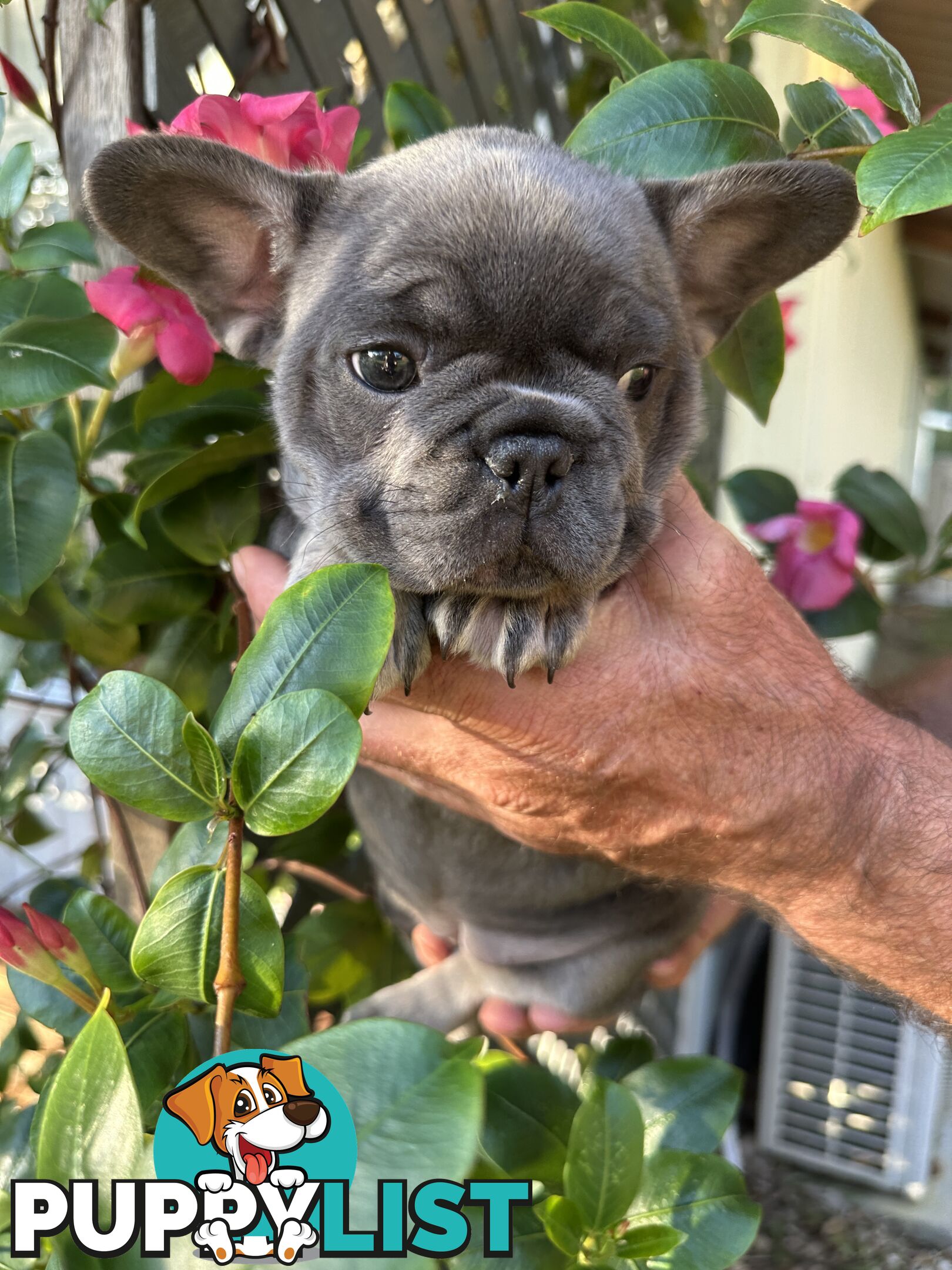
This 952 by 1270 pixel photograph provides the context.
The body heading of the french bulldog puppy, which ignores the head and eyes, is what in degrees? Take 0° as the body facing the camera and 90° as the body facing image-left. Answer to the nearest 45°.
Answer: approximately 0°

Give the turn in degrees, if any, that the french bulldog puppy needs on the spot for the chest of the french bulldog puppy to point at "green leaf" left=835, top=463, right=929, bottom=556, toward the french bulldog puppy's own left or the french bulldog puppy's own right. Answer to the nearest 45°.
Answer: approximately 135° to the french bulldog puppy's own left
